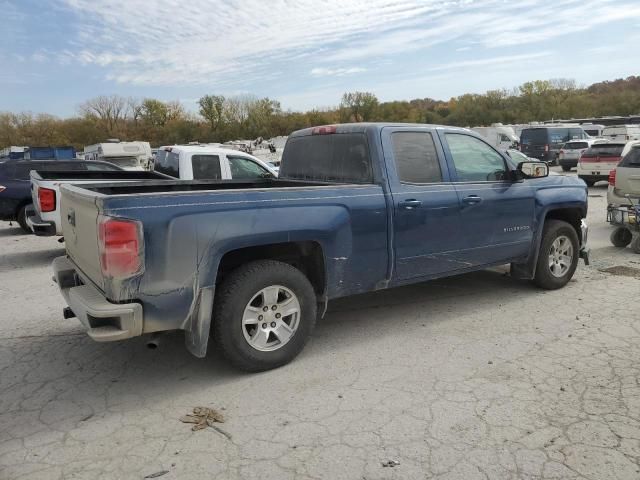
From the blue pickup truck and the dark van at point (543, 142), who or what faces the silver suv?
the blue pickup truck

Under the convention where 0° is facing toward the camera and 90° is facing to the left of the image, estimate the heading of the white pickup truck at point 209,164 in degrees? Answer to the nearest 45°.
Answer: approximately 225°

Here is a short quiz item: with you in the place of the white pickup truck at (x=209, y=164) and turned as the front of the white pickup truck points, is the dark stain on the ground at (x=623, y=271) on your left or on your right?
on your right

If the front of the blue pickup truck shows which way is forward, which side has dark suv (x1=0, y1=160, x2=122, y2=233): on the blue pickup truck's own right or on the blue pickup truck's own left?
on the blue pickup truck's own left

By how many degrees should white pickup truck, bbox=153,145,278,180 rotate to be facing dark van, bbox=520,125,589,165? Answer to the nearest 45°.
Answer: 0° — it already faces it

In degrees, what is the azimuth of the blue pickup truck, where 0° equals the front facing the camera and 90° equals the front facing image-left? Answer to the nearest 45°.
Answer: approximately 225°

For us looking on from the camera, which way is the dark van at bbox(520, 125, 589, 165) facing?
facing away from the viewer and to the right of the viewer
